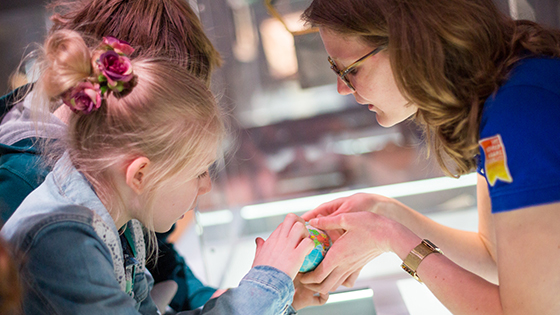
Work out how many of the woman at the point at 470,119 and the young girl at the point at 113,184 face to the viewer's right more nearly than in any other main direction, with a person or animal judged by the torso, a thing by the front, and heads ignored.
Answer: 1

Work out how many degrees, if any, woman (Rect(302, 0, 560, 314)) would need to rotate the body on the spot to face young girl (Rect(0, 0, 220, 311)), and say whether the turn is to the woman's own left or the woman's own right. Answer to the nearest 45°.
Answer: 0° — they already face them

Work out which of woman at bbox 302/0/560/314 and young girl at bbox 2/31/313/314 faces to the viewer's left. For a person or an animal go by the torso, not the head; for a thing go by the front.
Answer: the woman

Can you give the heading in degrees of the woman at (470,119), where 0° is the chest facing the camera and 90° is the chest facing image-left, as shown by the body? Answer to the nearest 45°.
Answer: approximately 90°

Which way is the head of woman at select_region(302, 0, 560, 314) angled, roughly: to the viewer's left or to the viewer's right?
to the viewer's left

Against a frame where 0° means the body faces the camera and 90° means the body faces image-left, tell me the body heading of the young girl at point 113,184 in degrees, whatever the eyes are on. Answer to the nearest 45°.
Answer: approximately 270°

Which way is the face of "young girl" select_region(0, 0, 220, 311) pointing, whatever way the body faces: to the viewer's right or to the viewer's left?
to the viewer's right
